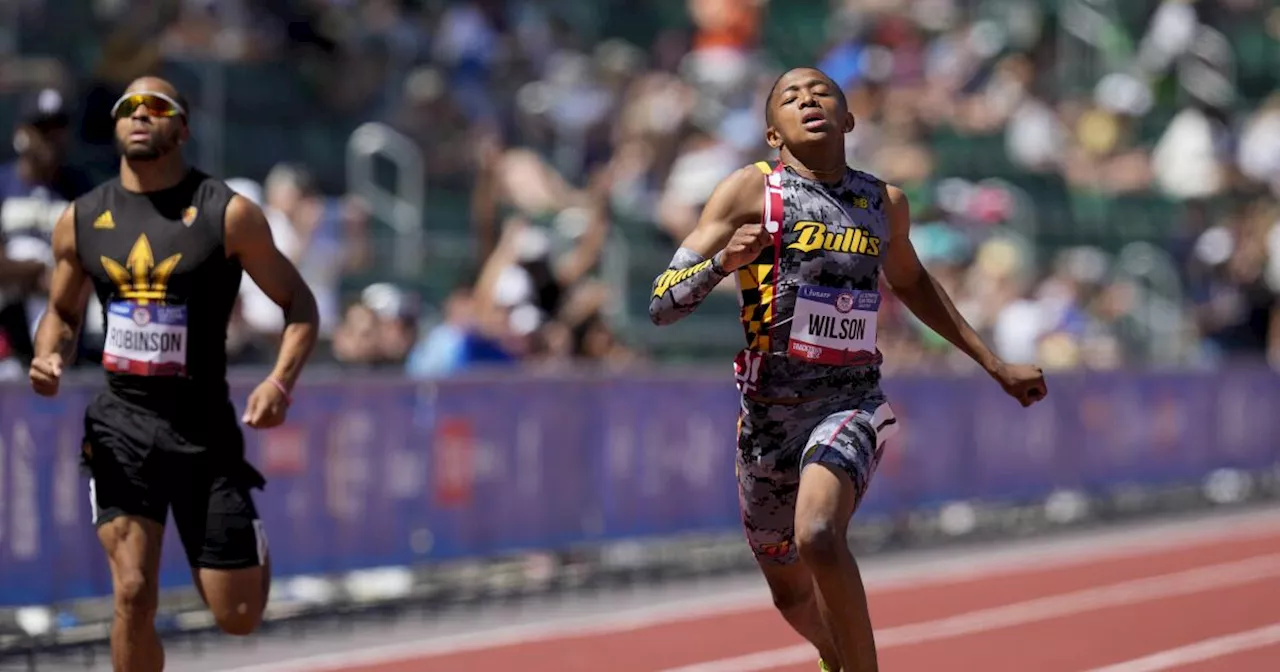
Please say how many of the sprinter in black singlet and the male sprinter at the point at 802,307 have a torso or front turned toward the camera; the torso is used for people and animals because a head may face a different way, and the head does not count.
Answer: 2

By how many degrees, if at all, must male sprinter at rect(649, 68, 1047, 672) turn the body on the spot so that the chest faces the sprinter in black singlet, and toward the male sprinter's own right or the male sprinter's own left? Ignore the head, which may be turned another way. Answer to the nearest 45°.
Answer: approximately 90° to the male sprinter's own right

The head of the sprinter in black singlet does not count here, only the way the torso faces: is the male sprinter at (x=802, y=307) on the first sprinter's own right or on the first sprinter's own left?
on the first sprinter's own left

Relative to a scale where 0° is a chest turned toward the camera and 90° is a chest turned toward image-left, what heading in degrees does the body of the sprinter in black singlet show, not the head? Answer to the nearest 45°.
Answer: approximately 0°

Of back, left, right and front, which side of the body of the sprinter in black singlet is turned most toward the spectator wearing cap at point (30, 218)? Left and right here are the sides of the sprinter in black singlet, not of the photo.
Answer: back

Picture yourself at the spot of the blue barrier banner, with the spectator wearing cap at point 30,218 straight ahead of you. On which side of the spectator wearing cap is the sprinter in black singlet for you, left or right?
left

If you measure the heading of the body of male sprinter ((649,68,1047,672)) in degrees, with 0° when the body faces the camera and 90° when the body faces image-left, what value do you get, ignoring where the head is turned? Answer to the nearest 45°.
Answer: approximately 0°

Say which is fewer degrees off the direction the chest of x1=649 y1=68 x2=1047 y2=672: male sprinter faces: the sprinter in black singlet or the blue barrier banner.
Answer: the sprinter in black singlet
